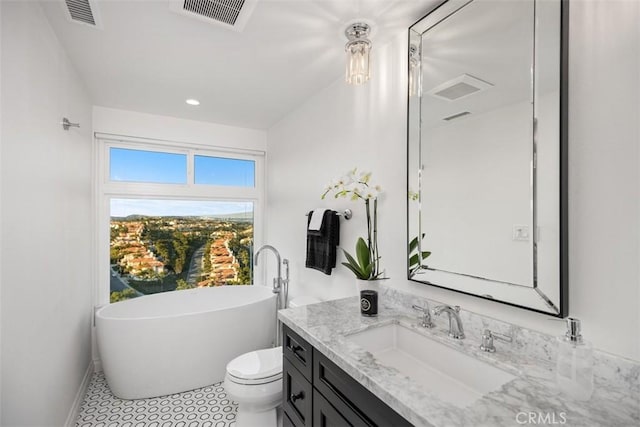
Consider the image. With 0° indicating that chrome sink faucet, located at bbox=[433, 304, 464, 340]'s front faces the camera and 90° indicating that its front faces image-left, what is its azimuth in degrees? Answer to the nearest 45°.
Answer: approximately 45°

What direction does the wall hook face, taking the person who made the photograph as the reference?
facing to the right of the viewer

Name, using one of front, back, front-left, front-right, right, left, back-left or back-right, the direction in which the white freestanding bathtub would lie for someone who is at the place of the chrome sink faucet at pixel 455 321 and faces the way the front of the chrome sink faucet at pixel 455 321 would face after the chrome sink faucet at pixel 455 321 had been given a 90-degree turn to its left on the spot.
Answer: back-right

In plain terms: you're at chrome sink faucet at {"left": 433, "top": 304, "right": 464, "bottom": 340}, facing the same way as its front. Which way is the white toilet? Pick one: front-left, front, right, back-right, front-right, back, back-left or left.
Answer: front-right

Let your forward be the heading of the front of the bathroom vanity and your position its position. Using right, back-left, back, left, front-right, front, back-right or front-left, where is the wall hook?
front-right

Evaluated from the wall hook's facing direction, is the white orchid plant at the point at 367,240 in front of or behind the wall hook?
in front

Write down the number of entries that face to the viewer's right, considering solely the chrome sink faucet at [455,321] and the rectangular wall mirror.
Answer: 0

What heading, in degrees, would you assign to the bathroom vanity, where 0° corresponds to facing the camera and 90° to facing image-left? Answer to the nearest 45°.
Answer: approximately 45°

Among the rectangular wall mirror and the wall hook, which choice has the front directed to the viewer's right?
the wall hook
